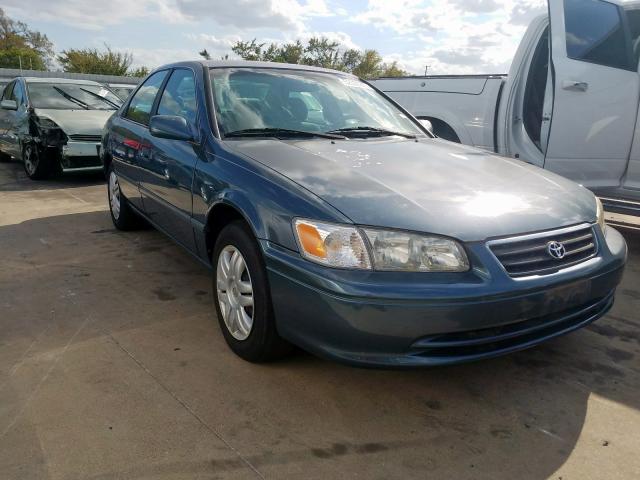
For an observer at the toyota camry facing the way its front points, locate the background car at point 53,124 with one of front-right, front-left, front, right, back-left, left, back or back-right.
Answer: back

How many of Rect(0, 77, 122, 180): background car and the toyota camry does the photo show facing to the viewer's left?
0

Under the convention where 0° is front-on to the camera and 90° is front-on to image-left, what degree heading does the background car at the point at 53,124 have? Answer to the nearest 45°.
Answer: approximately 315°

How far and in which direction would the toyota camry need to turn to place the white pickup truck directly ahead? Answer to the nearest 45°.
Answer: approximately 90° to its left

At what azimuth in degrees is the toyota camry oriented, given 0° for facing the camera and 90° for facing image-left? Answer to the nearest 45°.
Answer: approximately 315°
